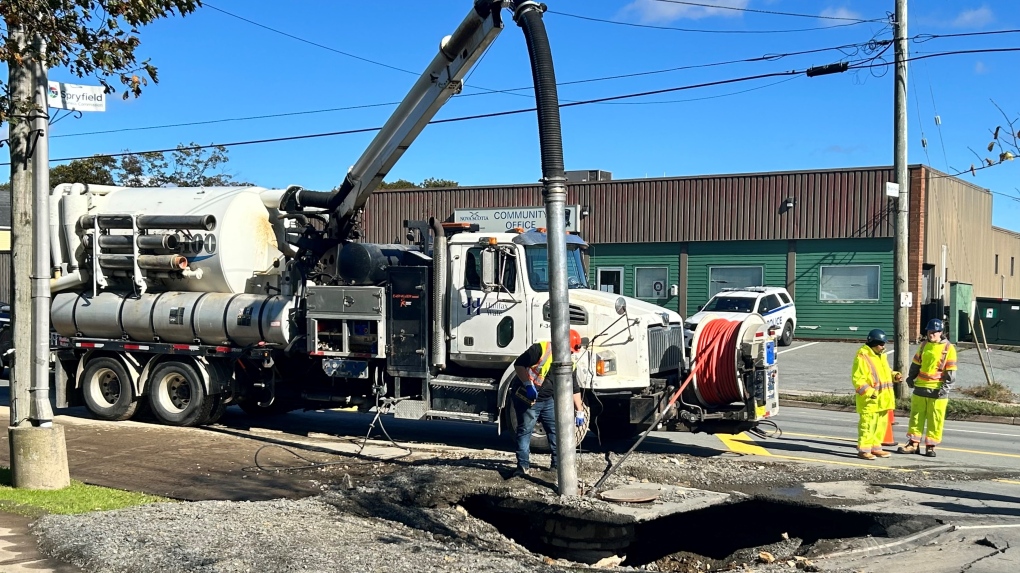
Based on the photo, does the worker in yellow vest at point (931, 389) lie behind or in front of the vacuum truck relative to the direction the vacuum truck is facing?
in front

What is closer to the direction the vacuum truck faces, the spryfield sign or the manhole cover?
the manhole cover

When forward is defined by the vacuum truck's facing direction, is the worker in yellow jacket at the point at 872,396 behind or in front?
in front

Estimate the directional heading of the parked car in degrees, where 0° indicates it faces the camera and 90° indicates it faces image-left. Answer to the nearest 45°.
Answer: approximately 45°

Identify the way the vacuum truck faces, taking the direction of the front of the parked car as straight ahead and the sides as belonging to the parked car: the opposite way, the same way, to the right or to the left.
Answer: to the left

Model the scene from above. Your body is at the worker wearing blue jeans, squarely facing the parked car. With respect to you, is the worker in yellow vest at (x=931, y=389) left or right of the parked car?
right

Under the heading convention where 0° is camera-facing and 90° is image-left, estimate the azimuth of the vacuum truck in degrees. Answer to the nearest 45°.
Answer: approximately 315°

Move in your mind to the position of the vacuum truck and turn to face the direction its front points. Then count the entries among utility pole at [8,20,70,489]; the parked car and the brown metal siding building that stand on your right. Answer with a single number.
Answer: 1

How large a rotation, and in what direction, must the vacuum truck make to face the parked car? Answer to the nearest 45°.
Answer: approximately 90° to its left

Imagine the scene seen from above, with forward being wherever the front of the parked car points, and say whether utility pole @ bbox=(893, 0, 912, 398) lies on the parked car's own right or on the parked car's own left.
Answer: on the parked car's own left
